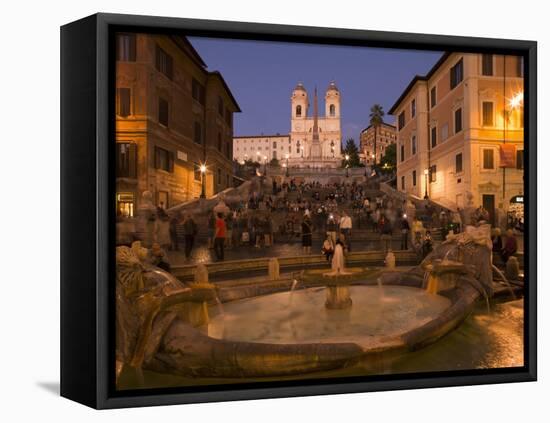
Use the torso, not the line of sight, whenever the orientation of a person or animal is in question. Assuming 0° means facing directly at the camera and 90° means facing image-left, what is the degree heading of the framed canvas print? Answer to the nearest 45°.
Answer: approximately 315°
